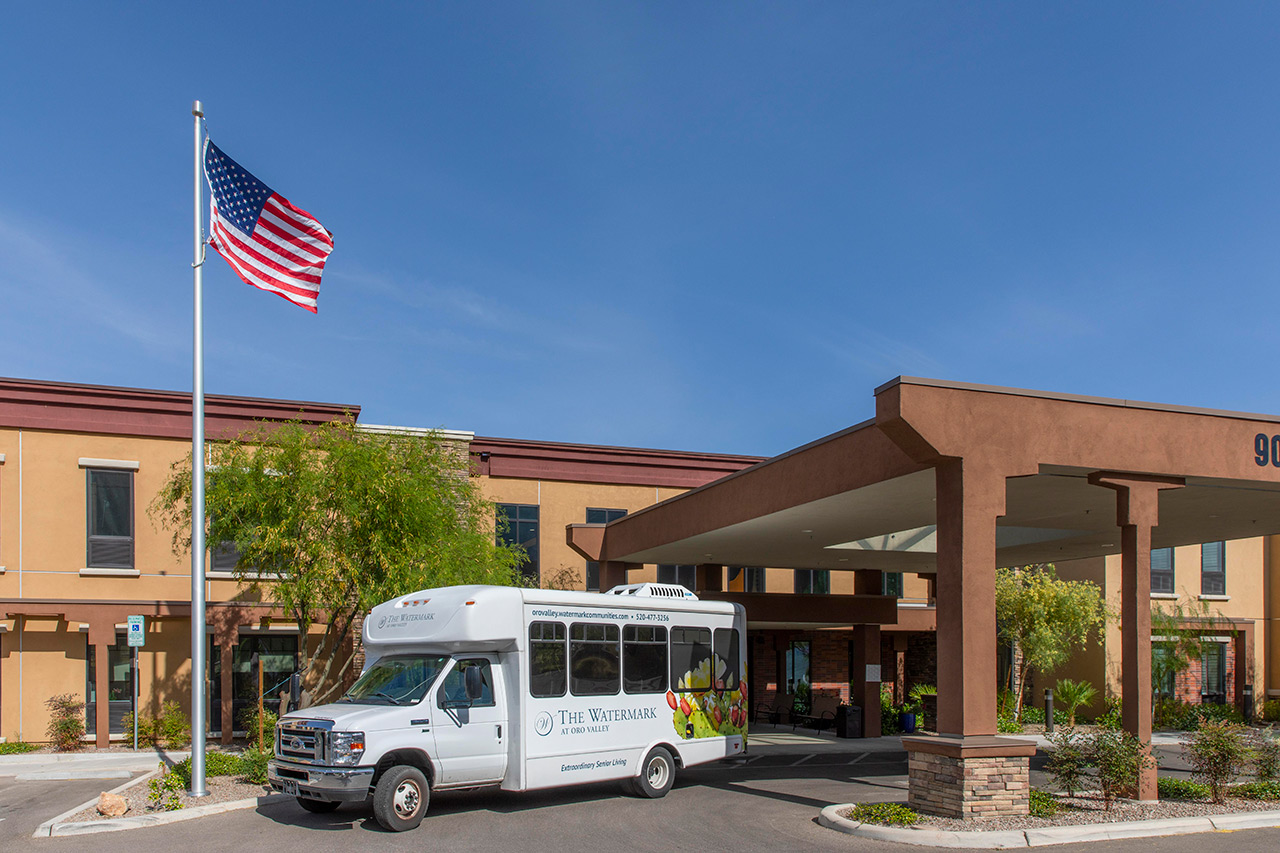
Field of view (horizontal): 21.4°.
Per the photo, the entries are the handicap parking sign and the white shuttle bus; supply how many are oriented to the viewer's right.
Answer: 0

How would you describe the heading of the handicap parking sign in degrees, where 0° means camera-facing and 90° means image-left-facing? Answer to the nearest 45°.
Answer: approximately 0°

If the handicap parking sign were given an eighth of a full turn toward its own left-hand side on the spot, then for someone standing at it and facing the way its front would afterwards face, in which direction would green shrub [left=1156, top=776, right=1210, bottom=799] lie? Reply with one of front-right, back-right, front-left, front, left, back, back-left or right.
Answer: front

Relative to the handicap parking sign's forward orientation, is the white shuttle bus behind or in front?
in front

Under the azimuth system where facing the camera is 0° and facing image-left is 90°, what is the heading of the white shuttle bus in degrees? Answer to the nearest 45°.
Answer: approximately 45°

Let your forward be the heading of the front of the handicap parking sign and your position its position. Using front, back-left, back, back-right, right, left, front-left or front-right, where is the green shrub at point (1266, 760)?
front-left

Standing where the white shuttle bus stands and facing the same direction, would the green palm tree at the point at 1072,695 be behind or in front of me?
behind
